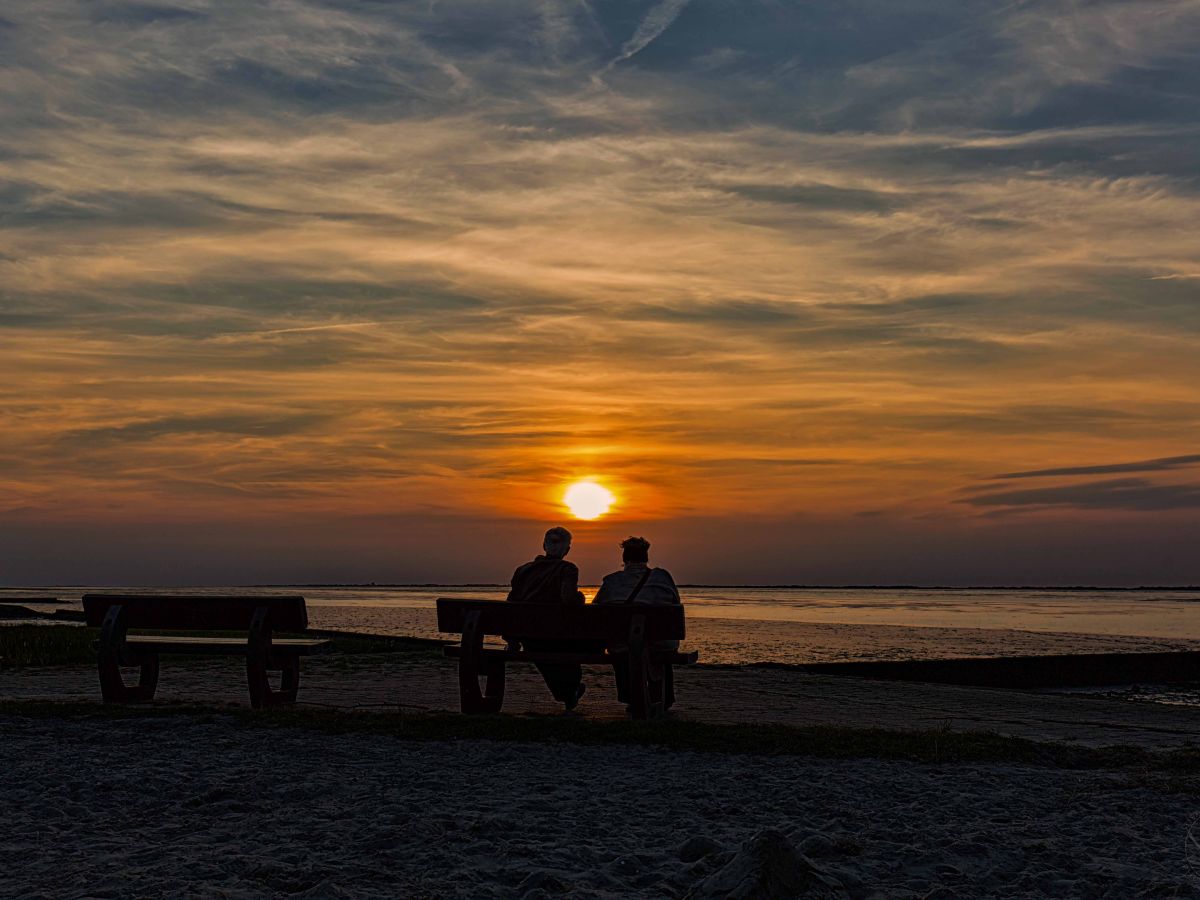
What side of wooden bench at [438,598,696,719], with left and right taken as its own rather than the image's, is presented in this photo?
back

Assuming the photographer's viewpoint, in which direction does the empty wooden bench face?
facing away from the viewer and to the right of the viewer

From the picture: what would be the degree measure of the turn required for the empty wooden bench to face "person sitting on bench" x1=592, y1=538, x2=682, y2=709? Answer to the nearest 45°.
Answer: approximately 45° to its right

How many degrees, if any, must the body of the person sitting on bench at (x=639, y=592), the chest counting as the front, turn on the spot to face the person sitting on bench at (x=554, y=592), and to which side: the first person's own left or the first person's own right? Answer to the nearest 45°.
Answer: approximately 90° to the first person's own left

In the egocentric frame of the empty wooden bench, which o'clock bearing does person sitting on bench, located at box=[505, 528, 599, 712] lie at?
The person sitting on bench is roughly at 2 o'clock from the empty wooden bench.

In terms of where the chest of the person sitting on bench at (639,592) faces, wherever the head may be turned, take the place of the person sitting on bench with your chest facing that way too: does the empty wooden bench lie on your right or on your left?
on your left

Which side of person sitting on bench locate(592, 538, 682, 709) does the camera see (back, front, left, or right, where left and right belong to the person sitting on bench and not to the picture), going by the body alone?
back

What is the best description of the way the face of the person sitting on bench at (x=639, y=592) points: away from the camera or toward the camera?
away from the camera

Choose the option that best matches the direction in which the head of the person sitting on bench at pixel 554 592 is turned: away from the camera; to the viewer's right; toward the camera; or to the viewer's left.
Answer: away from the camera
